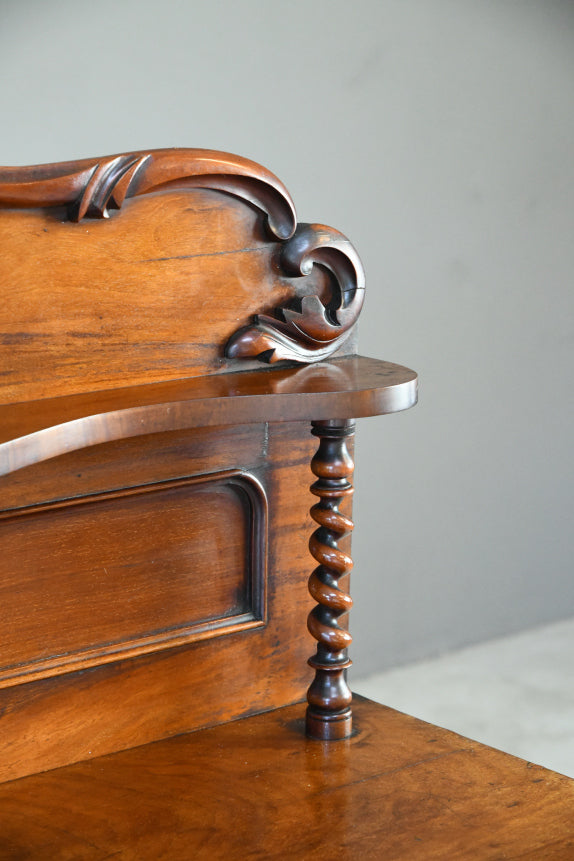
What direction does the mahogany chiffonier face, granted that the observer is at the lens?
facing the viewer and to the right of the viewer
